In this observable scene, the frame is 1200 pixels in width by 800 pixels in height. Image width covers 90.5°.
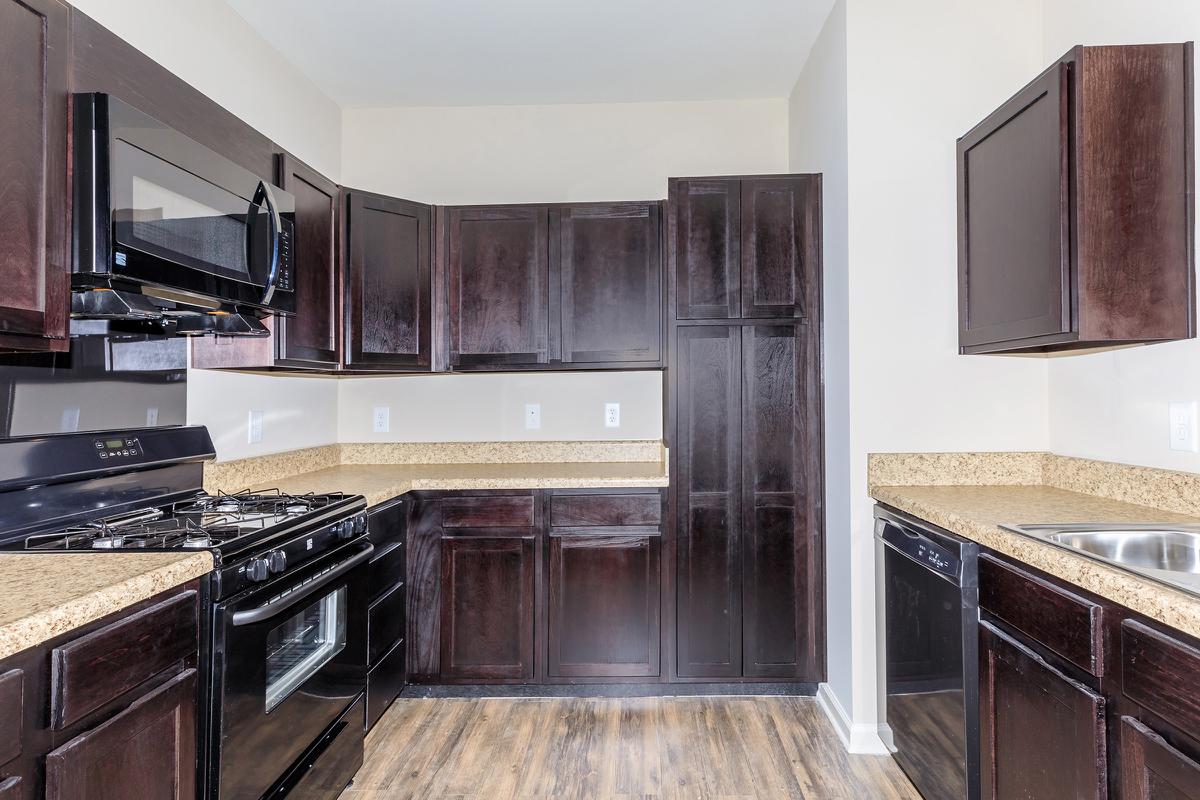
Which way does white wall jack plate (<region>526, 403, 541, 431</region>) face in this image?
toward the camera

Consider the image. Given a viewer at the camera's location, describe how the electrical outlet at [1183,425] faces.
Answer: facing the viewer and to the left of the viewer

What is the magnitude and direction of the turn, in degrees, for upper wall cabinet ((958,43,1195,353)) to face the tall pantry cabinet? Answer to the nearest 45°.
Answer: approximately 45° to its right

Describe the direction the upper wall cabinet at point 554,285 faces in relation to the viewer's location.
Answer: facing the viewer

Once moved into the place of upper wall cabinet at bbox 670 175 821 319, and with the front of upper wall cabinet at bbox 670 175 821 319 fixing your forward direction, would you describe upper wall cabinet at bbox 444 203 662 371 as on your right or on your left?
on your right

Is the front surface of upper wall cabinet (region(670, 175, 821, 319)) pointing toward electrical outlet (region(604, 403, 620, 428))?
no

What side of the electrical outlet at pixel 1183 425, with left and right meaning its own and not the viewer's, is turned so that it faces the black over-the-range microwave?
front

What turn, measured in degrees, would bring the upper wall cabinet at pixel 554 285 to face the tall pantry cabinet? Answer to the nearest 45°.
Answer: approximately 90° to its left

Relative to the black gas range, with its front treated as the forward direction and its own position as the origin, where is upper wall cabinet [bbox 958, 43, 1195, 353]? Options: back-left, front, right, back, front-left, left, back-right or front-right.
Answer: front

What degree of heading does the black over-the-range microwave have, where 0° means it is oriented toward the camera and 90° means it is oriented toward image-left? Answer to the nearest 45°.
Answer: approximately 315°

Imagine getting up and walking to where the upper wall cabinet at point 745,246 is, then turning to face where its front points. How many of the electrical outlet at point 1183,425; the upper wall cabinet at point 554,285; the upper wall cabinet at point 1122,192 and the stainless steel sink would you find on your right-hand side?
1

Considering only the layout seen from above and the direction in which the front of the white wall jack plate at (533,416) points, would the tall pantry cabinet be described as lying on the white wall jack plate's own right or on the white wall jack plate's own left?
on the white wall jack plate's own left

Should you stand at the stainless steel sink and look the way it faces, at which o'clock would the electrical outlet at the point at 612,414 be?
The electrical outlet is roughly at 2 o'clock from the stainless steel sink.

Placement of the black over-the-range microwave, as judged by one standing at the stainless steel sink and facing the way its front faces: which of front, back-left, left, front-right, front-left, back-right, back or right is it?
front

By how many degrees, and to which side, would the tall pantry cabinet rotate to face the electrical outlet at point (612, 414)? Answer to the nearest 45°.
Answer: approximately 135° to its right

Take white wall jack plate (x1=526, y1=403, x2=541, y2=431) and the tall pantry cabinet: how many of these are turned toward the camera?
2

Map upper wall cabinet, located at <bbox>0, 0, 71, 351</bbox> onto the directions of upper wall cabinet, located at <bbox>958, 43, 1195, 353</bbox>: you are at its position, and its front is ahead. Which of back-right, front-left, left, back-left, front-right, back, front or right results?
front

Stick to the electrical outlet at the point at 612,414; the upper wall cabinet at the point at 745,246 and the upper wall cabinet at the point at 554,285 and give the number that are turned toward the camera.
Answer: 3
